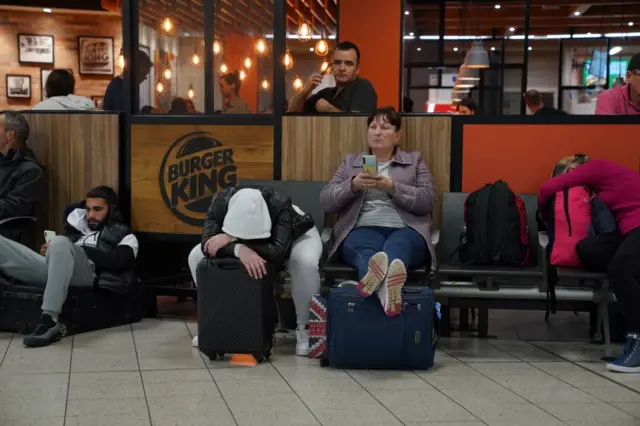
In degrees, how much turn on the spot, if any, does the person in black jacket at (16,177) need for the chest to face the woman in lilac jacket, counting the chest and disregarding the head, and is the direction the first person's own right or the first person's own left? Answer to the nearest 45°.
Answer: approximately 135° to the first person's own left

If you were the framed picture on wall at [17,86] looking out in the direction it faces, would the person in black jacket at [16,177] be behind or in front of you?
in front

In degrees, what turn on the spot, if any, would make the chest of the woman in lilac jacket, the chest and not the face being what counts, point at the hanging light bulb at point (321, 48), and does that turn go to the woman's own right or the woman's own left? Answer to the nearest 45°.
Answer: approximately 180°
